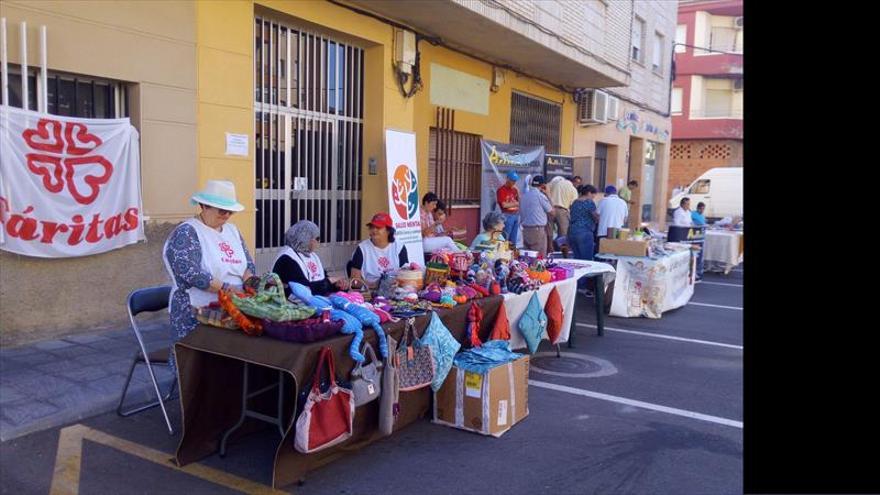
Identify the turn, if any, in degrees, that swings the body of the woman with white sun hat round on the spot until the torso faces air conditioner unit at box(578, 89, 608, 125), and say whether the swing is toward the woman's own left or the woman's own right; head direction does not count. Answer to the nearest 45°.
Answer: approximately 90° to the woman's own left

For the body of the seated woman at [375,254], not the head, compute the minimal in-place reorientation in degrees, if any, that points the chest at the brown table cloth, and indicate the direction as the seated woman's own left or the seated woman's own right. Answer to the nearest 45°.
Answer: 0° — they already face it

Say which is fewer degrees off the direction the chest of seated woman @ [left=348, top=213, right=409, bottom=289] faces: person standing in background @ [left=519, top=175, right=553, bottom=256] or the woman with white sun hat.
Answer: the woman with white sun hat

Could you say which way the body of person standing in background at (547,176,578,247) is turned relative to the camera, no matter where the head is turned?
away from the camera

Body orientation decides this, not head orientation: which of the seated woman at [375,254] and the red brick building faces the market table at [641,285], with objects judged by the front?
the red brick building

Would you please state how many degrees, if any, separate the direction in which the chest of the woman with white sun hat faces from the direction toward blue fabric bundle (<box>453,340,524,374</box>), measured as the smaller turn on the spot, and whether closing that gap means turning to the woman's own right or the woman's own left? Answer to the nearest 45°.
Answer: approximately 45° to the woman's own left

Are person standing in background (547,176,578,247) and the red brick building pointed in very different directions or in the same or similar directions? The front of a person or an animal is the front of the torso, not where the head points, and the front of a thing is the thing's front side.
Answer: very different directions

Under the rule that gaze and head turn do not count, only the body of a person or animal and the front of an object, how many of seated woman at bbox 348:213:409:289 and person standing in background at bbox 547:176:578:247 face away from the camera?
1

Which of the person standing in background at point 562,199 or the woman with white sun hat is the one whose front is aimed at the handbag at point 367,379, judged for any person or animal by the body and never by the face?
the woman with white sun hat

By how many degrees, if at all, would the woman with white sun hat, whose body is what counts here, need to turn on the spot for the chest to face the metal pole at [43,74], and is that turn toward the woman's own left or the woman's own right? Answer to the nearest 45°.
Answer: approximately 180°

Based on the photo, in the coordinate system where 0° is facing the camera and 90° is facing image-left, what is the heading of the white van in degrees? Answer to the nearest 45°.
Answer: approximately 90°

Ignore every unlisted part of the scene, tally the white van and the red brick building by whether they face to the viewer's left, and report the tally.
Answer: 1

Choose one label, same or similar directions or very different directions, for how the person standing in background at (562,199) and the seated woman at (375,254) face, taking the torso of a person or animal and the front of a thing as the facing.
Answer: very different directions
